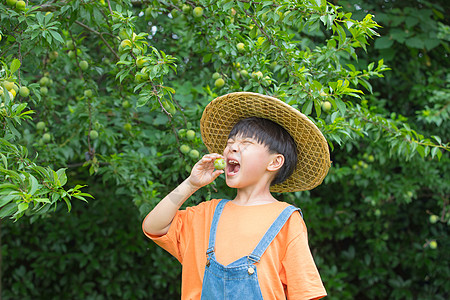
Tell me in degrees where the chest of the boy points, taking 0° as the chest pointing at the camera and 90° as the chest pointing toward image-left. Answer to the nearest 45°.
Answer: approximately 45°

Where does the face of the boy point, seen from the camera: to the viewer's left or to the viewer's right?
to the viewer's left
